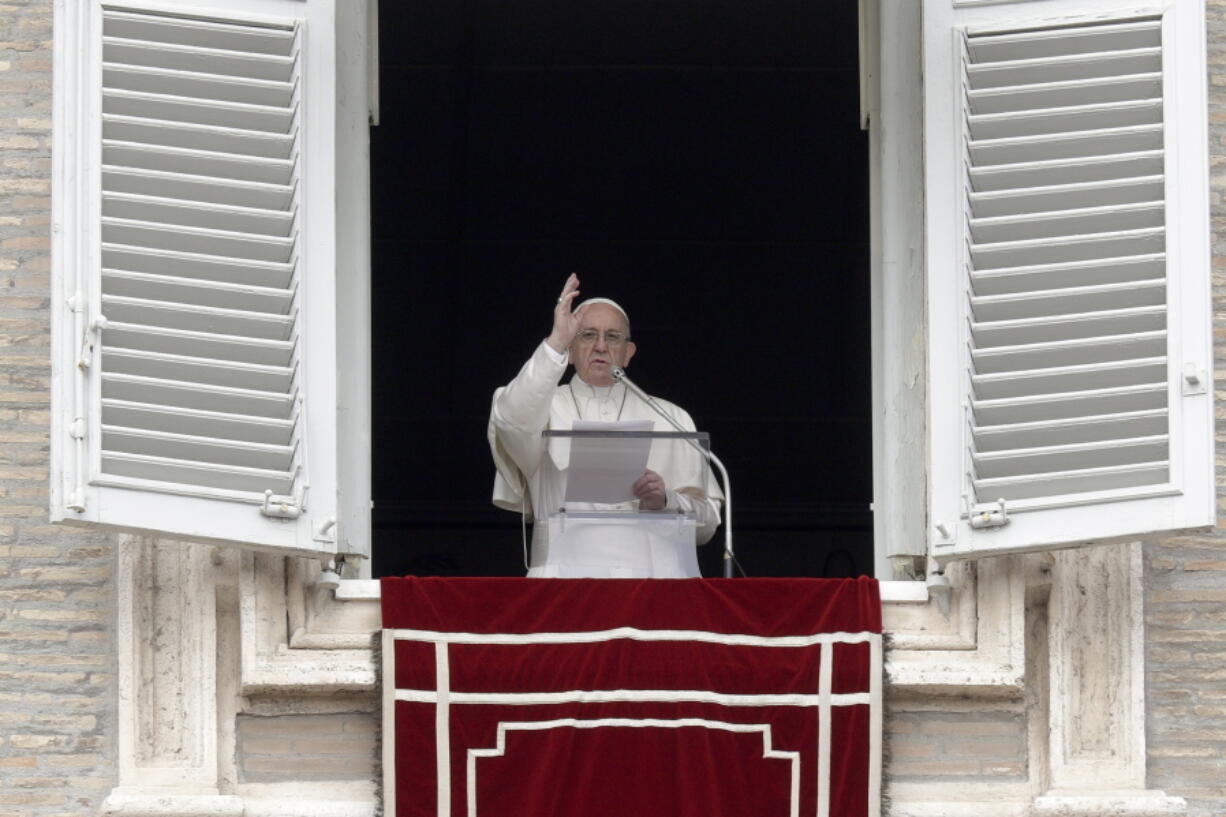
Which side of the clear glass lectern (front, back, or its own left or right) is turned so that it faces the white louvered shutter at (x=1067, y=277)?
left

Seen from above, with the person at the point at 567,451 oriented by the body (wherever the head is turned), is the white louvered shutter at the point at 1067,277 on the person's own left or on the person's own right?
on the person's own left

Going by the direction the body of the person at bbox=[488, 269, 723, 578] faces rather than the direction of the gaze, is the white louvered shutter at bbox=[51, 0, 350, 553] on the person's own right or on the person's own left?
on the person's own right

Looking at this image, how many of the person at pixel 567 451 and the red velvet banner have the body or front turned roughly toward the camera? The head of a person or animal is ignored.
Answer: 2

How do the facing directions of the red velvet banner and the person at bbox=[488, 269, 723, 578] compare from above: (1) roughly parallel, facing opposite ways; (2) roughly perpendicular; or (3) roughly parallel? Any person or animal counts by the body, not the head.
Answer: roughly parallel

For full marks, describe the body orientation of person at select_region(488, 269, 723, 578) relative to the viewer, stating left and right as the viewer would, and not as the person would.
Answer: facing the viewer

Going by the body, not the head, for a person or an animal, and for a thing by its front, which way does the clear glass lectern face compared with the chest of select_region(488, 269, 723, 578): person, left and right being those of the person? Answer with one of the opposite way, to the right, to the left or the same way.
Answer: the same way
